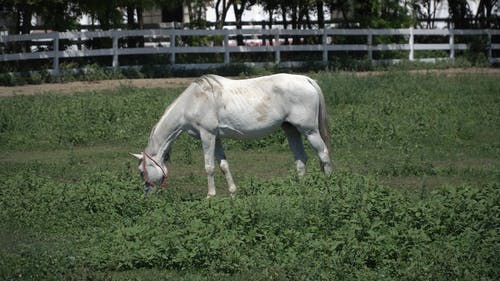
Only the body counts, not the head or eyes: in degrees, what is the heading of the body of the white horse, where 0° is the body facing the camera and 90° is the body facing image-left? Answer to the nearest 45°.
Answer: approximately 90°

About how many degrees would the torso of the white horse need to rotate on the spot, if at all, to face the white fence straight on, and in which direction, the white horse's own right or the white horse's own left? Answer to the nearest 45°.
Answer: approximately 90° to the white horse's own right
